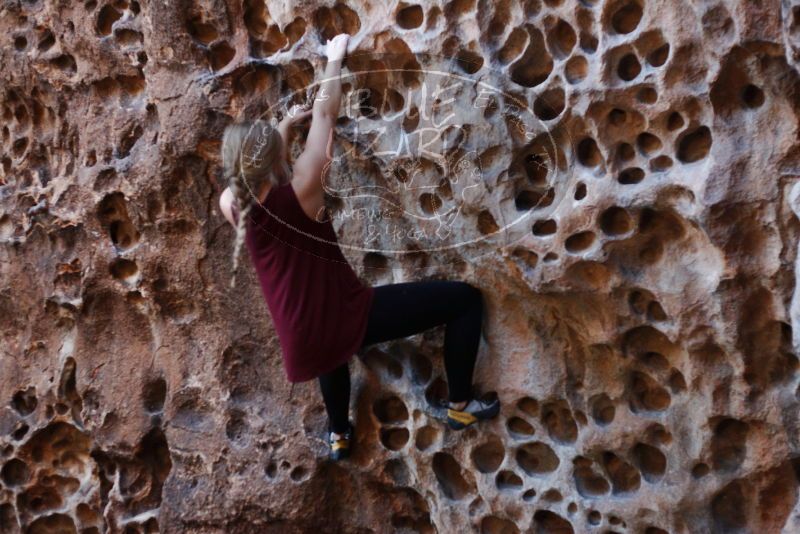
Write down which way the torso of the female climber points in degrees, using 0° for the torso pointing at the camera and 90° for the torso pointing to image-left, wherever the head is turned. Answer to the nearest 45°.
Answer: approximately 225°

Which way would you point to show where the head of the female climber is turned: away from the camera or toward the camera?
away from the camera
